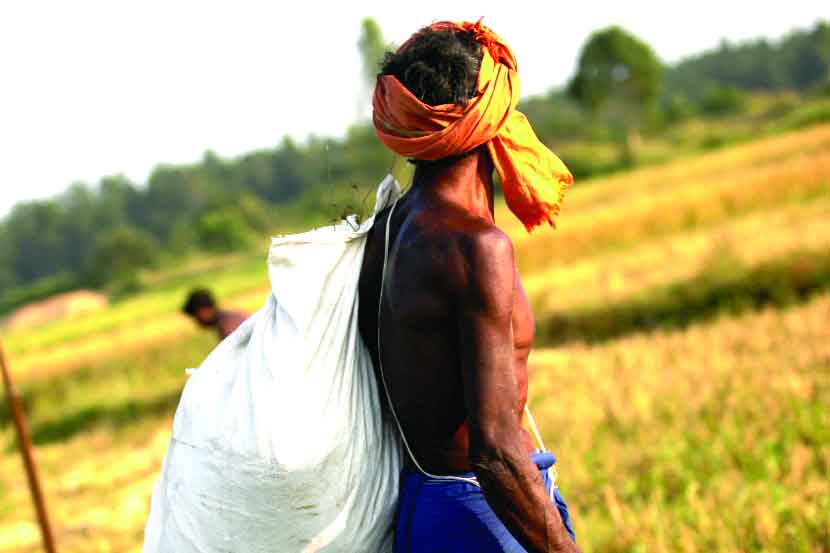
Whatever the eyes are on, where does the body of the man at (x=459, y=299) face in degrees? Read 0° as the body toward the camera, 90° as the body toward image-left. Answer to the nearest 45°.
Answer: approximately 225°

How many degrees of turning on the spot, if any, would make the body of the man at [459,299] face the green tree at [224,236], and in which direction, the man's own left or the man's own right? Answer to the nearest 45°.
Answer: approximately 45° to the man's own left

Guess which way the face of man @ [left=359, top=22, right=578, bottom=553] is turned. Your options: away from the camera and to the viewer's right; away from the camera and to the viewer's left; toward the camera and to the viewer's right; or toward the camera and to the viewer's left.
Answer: away from the camera and to the viewer's right

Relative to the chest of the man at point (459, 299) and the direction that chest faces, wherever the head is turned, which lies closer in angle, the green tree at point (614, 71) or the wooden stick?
the green tree

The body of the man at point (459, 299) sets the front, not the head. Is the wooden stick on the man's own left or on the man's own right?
on the man's own left

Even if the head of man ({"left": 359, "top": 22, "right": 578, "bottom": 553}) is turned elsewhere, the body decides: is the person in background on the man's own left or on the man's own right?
on the man's own left

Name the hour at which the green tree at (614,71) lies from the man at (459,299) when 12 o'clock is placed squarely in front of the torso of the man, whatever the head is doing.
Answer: The green tree is roughly at 11 o'clock from the man.

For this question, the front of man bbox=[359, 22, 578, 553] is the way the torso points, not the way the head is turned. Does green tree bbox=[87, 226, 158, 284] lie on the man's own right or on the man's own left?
on the man's own left
